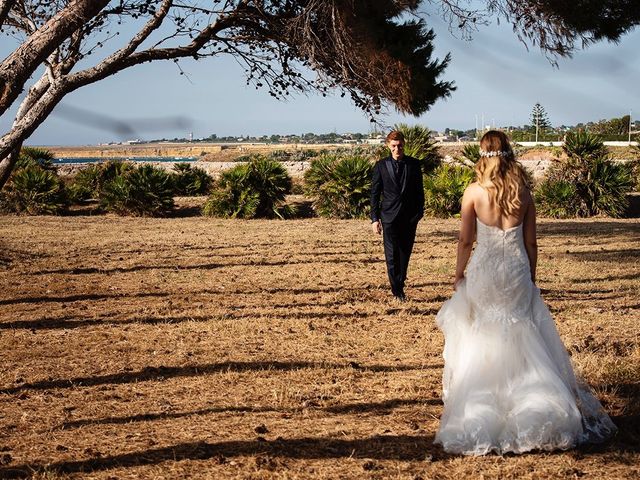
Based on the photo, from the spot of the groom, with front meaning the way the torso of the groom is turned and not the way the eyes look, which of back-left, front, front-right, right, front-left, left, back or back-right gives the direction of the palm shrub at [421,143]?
back

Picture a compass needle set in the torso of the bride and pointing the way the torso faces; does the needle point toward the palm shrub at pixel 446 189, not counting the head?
yes

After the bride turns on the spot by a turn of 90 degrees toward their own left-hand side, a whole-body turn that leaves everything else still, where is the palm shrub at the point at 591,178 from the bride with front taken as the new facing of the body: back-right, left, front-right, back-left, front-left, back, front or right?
right

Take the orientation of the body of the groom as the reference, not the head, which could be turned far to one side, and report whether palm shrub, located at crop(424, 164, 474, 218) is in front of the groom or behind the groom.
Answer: behind

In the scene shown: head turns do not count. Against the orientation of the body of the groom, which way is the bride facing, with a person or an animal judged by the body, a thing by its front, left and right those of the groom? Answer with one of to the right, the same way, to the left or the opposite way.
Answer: the opposite way

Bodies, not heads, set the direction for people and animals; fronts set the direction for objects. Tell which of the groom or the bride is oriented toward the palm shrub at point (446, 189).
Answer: the bride

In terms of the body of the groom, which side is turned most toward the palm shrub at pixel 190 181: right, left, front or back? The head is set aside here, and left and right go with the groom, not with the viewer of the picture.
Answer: back

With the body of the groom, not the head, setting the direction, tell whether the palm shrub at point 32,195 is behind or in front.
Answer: behind

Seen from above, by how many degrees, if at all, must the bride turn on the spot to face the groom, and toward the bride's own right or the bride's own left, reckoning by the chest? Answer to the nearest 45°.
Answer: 0° — they already face them

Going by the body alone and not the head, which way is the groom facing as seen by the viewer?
toward the camera

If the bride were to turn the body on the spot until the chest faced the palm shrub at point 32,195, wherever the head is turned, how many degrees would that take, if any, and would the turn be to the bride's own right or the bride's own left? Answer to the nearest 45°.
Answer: approximately 45° to the bride's own left

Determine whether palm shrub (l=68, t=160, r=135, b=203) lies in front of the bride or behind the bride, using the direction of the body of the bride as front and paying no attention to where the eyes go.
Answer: in front

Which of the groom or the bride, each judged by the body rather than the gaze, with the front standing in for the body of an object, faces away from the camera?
the bride

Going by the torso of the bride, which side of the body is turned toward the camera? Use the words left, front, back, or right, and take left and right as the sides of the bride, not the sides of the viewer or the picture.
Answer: back

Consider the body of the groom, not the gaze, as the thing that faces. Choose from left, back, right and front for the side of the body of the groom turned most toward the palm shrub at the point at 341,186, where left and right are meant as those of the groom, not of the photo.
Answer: back
